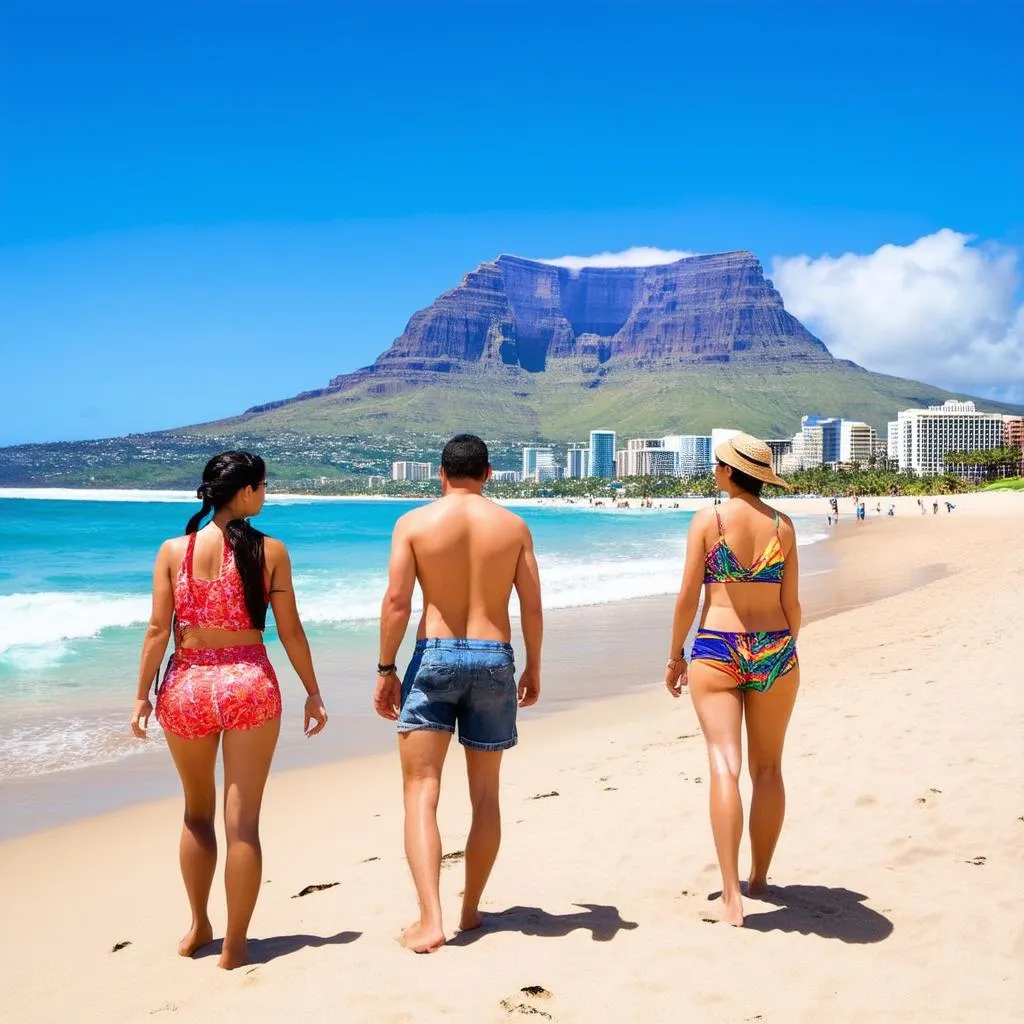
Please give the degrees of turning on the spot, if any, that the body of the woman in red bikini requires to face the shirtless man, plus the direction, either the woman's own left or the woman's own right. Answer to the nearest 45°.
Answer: approximately 90° to the woman's own right

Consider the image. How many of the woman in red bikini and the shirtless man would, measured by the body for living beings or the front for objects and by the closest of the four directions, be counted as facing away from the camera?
2

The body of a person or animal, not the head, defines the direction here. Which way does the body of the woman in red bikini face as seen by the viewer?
away from the camera

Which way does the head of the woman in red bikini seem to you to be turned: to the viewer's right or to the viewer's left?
to the viewer's right

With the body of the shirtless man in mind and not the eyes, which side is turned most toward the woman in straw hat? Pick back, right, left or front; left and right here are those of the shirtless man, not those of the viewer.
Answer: right

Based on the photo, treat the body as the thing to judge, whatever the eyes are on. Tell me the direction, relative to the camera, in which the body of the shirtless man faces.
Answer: away from the camera

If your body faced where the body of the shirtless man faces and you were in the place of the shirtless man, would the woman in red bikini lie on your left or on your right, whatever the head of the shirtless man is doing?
on your left

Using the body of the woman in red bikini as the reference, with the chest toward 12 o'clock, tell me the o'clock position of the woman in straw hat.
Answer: The woman in straw hat is roughly at 3 o'clock from the woman in red bikini.

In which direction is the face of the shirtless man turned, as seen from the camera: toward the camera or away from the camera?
away from the camera
